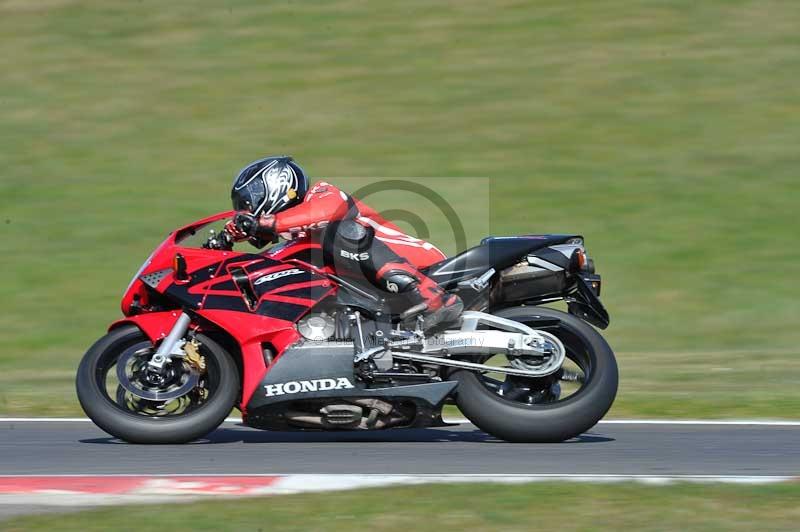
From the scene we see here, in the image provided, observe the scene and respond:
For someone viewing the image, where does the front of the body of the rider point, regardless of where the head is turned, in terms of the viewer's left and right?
facing to the left of the viewer

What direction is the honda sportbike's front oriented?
to the viewer's left
